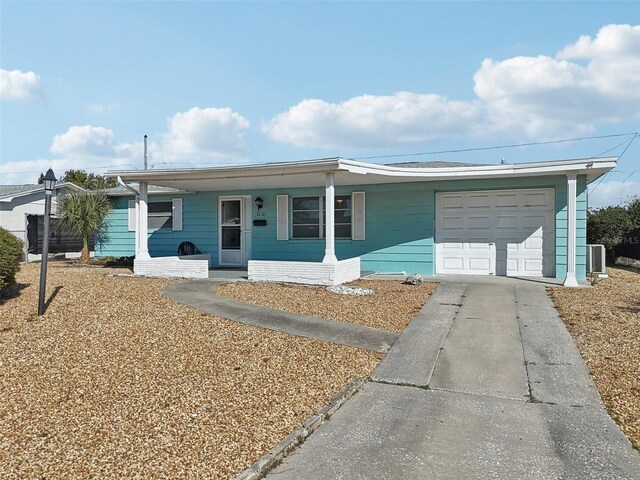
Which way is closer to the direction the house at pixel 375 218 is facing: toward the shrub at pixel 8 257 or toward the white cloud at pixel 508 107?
the shrub

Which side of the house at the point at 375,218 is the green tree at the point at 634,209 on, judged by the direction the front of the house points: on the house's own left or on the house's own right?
on the house's own left

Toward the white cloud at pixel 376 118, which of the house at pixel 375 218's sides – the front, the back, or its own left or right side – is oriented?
back

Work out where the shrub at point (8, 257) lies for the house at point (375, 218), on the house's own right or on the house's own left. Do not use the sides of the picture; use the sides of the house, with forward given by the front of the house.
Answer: on the house's own right

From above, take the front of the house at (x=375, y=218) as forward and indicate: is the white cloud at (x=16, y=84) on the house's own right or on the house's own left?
on the house's own right

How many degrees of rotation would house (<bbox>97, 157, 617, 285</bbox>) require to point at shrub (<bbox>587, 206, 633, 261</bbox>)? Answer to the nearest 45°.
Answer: approximately 135° to its left

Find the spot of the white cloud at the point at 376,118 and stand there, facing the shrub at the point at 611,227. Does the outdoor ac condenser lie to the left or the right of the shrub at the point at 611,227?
right

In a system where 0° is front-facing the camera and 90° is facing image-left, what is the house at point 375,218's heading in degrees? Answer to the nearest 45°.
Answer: approximately 0°

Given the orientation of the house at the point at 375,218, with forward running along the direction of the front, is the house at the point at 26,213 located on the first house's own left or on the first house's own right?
on the first house's own right

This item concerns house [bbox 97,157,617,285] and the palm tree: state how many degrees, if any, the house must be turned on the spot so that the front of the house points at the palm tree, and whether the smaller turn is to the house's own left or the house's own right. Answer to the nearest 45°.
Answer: approximately 90° to the house's own right

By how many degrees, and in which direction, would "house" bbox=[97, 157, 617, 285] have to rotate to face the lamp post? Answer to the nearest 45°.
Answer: approximately 45° to its right
